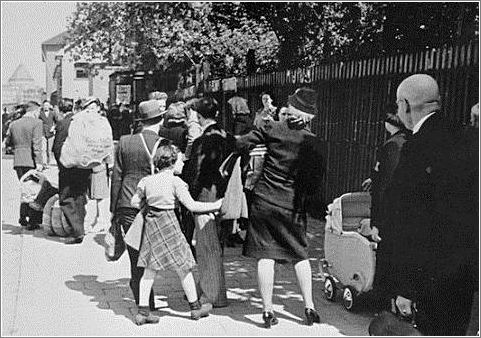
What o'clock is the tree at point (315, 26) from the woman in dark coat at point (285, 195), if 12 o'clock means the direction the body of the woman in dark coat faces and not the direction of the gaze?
The tree is roughly at 12 o'clock from the woman in dark coat.

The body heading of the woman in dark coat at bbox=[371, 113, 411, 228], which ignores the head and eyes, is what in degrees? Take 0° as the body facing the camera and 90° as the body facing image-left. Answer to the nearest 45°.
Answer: approximately 90°

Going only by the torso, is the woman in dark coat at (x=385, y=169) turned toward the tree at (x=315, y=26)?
no

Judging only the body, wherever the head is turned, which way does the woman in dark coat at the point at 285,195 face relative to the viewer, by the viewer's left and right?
facing away from the viewer

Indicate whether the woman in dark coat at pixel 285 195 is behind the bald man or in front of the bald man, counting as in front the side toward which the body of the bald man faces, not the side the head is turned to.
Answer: in front

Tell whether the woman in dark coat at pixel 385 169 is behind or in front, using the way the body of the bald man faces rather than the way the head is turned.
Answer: in front

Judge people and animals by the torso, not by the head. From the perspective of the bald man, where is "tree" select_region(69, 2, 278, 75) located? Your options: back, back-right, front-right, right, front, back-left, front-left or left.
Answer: front

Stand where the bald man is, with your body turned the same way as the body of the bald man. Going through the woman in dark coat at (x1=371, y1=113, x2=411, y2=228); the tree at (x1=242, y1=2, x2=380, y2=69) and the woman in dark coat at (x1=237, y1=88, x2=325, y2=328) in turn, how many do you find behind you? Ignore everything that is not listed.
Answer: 0

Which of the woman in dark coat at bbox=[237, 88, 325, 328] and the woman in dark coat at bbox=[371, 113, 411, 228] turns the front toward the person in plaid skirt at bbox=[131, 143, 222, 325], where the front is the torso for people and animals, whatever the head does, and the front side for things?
the woman in dark coat at bbox=[371, 113, 411, 228]

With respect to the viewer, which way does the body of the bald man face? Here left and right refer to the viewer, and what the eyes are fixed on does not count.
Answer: facing away from the viewer and to the left of the viewer
